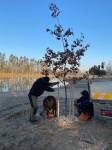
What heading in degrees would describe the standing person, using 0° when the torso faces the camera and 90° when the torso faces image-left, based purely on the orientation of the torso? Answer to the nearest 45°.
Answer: approximately 270°
